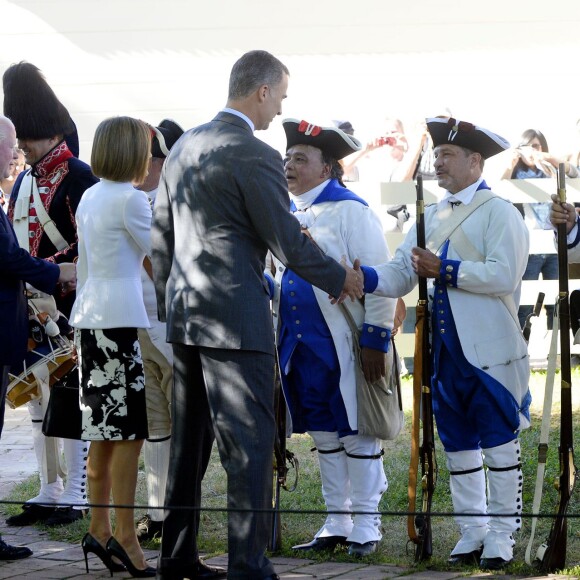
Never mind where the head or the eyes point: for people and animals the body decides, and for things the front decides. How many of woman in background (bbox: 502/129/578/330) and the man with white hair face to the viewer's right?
1

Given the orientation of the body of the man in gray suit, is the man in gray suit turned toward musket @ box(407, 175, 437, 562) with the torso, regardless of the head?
yes

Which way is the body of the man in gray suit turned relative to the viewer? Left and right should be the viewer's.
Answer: facing away from the viewer and to the right of the viewer

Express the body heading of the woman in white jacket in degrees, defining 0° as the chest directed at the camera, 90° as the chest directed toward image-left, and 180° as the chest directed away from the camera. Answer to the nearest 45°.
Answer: approximately 225°

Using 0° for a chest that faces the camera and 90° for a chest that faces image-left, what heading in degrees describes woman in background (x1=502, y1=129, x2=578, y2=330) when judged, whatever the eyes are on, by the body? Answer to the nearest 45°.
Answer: approximately 0°

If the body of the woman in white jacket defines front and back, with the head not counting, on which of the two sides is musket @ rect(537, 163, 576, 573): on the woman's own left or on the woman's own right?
on the woman's own right

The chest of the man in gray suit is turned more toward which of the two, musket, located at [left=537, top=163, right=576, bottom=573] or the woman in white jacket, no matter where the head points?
the musket

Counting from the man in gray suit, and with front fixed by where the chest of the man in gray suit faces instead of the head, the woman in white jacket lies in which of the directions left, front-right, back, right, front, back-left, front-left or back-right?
left

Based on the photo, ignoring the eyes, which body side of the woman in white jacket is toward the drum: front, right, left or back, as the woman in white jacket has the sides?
left

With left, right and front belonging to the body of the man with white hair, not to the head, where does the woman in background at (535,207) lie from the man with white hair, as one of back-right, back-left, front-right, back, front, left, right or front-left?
front-left

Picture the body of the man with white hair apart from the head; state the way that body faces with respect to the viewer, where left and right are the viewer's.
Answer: facing to the right of the viewer

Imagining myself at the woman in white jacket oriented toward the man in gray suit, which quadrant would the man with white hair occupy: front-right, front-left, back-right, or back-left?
back-left
